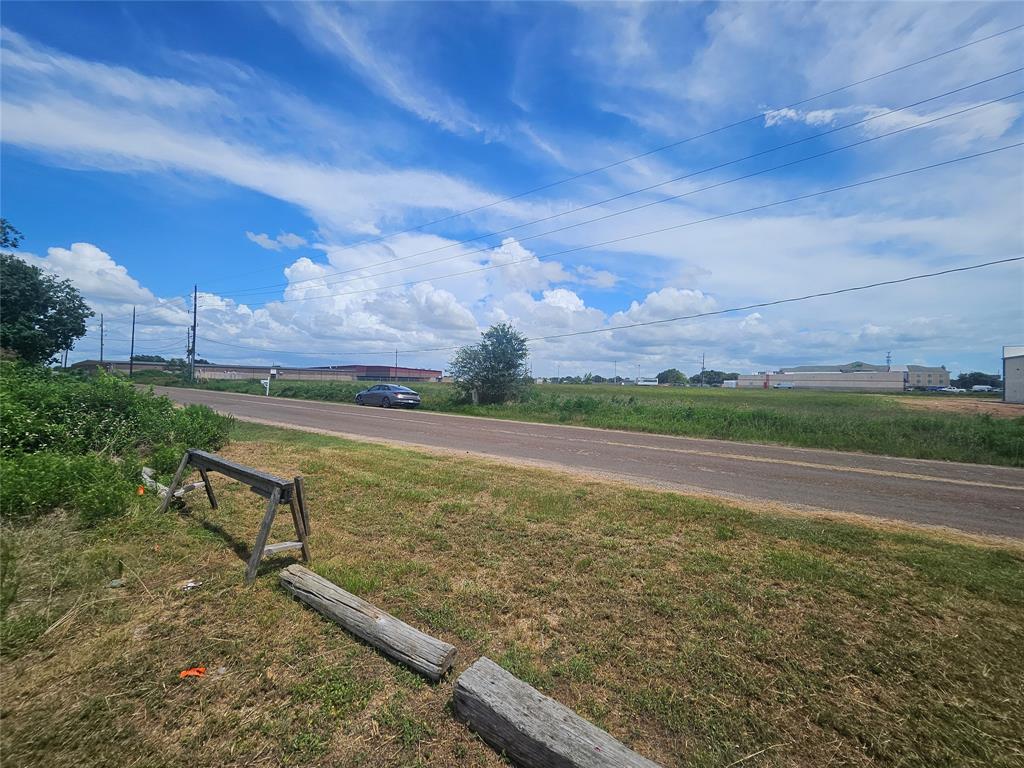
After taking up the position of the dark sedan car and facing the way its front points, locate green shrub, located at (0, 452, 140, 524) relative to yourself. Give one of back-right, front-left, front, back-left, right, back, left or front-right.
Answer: back-left

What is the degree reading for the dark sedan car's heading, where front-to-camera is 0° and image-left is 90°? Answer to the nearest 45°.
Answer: approximately 135°

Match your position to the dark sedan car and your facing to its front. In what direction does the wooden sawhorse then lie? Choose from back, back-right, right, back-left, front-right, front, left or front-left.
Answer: back-left

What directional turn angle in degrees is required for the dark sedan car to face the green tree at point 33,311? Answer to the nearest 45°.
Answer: approximately 90° to its left

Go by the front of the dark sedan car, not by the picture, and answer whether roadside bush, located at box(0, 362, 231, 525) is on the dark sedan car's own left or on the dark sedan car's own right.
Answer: on the dark sedan car's own left

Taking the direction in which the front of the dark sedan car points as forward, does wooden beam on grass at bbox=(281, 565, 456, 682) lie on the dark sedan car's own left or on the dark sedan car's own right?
on the dark sedan car's own left

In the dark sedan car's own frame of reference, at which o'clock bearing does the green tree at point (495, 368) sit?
The green tree is roughly at 5 o'clock from the dark sedan car.
